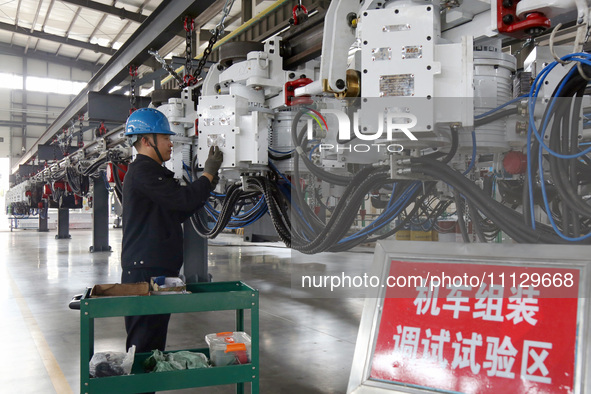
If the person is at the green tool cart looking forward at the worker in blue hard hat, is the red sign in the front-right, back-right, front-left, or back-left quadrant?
back-right

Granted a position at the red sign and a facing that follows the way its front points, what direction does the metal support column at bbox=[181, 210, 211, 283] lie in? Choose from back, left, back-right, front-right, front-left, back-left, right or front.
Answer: back-right

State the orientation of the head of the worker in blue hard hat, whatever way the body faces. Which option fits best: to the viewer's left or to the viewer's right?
to the viewer's right

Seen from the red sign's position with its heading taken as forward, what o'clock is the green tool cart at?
The green tool cart is roughly at 3 o'clock from the red sign.

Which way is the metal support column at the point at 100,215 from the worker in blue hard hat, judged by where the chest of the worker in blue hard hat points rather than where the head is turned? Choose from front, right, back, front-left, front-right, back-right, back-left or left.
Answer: left

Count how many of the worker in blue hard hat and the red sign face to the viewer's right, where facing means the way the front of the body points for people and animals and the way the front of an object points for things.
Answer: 1

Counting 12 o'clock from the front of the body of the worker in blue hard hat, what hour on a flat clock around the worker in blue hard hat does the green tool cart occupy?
The green tool cart is roughly at 3 o'clock from the worker in blue hard hat.

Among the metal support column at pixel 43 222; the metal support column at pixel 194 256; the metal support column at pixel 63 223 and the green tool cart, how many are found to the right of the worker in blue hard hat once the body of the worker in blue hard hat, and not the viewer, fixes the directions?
1

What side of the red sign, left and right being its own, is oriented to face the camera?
front

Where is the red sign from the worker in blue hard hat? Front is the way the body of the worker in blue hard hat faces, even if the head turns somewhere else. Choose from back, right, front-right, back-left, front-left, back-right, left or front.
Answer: front-right

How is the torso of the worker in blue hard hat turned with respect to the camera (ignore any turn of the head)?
to the viewer's right
